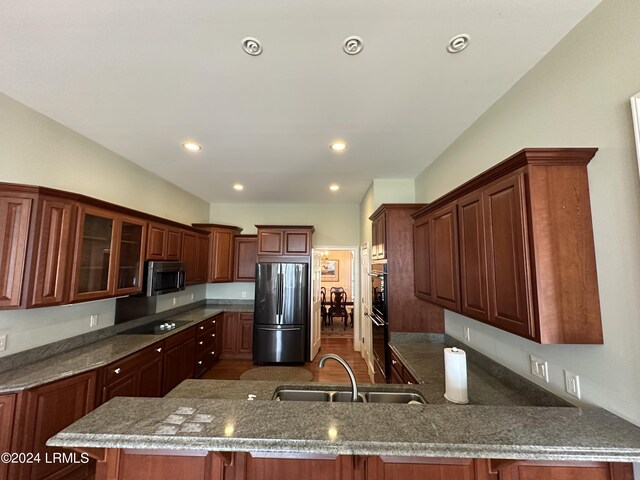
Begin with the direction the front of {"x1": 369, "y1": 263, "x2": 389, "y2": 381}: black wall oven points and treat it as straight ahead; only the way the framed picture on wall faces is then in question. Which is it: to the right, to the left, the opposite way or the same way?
to the left

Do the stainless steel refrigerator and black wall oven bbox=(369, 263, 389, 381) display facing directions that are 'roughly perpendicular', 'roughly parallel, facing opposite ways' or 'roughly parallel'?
roughly perpendicular

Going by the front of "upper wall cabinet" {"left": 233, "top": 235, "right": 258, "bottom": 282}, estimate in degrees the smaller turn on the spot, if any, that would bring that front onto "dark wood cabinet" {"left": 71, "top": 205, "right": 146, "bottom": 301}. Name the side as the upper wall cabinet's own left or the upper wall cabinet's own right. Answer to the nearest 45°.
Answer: approximately 45° to the upper wall cabinet's own right

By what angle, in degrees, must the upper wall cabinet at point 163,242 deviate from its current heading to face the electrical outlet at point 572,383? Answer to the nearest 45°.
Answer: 0° — it already faces it

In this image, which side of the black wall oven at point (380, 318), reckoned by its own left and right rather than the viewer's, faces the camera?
left

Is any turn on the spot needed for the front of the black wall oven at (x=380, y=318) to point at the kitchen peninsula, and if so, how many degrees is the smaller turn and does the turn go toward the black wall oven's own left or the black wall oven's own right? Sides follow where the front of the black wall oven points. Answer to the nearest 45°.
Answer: approximately 90° to the black wall oven's own left

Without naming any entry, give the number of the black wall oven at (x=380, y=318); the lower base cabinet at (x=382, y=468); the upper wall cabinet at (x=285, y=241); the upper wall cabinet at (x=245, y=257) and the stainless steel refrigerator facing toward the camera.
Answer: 4

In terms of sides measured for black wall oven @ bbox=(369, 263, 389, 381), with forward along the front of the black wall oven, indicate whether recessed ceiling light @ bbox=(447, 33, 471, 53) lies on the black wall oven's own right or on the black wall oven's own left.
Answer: on the black wall oven's own left

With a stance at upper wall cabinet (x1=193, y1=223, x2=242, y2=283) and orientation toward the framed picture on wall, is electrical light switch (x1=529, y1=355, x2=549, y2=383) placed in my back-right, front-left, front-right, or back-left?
back-right

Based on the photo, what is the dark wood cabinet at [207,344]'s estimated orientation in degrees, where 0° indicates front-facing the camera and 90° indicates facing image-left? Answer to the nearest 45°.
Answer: approximately 315°

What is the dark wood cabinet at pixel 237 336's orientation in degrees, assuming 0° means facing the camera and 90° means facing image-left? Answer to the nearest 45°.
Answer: approximately 0°

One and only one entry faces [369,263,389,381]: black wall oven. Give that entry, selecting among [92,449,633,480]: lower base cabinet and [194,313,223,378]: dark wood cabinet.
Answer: the dark wood cabinet

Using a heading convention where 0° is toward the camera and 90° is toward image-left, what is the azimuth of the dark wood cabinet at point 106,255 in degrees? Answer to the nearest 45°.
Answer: approximately 315°

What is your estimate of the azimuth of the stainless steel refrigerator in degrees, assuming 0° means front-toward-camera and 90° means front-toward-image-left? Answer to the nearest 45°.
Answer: approximately 0°

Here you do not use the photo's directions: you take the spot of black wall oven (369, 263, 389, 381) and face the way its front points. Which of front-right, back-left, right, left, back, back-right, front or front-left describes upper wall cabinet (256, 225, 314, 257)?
front-right

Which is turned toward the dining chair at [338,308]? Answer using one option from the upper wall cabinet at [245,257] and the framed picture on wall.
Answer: the framed picture on wall

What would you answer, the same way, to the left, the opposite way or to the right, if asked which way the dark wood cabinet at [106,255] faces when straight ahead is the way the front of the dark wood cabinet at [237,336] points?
to the left
